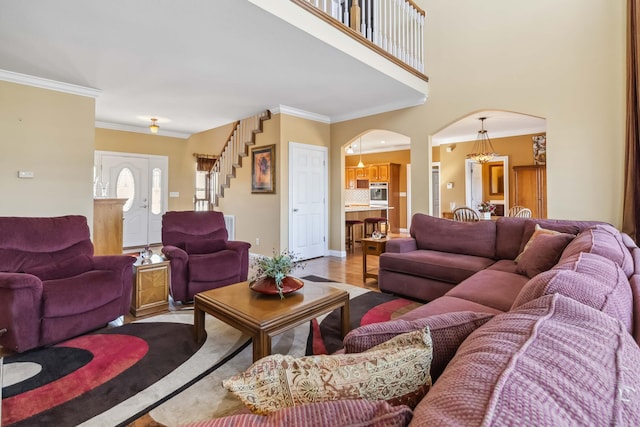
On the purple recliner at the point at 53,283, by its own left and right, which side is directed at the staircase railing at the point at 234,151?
left

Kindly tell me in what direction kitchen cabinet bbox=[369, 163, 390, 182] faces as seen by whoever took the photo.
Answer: facing the viewer and to the left of the viewer

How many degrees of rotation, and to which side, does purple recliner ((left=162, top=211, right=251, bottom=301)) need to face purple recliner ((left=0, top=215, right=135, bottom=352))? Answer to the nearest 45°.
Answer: approximately 90° to its right

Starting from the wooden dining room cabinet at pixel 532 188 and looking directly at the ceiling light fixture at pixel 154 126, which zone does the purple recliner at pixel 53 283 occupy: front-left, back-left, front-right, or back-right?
front-left

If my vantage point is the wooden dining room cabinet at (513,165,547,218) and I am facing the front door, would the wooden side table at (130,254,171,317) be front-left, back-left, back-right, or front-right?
front-left

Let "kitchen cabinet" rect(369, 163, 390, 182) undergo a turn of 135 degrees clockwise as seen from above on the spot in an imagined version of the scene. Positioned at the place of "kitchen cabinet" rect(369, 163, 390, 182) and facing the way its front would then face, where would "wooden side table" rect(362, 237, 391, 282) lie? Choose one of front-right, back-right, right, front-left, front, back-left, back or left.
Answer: back

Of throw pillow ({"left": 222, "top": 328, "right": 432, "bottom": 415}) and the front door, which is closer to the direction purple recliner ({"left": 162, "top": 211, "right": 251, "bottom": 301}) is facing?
the throw pillow

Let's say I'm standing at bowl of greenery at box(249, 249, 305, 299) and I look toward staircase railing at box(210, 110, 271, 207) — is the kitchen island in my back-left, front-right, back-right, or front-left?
front-right

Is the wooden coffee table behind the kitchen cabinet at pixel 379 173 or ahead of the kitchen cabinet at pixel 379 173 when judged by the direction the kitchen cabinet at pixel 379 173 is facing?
ahead

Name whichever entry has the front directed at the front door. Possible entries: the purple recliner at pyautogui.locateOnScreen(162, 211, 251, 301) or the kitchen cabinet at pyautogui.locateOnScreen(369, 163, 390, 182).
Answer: the kitchen cabinet

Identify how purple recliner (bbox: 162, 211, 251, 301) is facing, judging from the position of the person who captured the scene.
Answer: facing the viewer and to the right of the viewer
